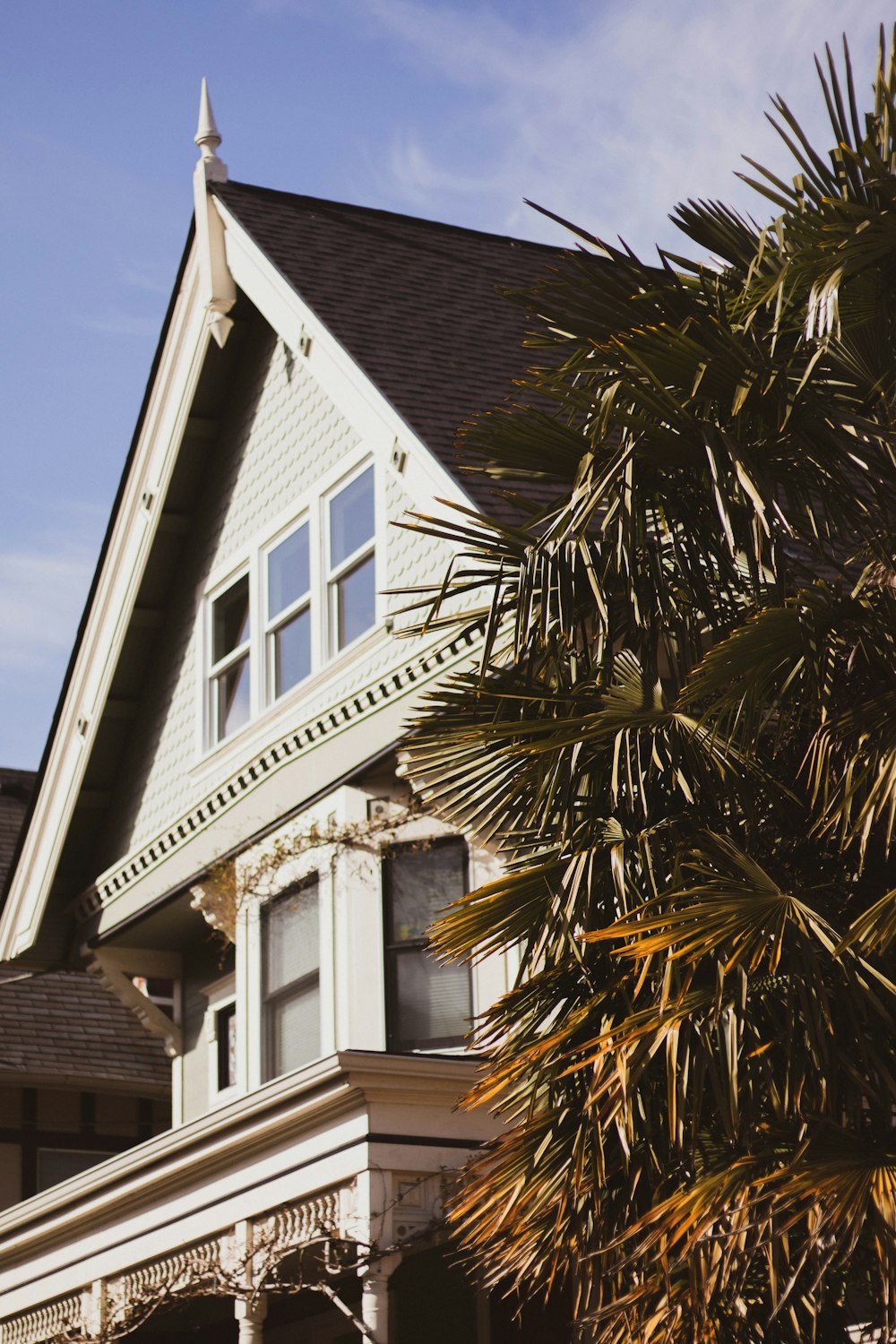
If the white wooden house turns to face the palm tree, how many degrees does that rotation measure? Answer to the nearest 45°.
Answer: approximately 45° to its left

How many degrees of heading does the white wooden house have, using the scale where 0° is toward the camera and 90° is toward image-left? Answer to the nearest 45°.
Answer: approximately 45°
